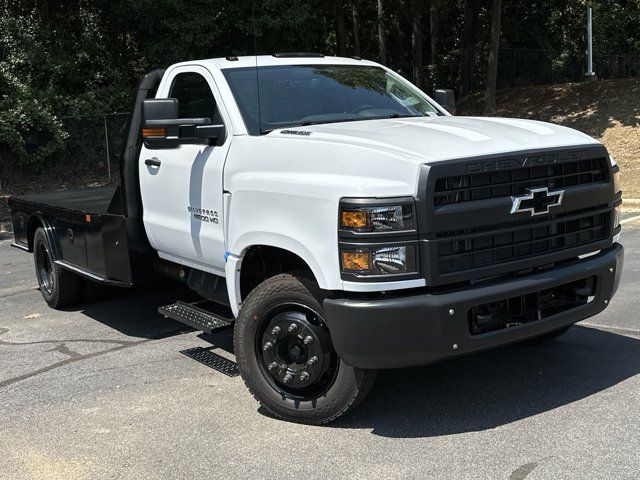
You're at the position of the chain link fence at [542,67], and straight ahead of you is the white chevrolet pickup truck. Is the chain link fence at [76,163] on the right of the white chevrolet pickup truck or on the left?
right

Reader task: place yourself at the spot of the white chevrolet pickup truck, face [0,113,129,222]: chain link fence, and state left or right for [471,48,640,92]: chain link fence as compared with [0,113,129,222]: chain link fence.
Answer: right

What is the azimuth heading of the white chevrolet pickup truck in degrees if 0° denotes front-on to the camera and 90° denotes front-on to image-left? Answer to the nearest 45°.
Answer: approximately 315°

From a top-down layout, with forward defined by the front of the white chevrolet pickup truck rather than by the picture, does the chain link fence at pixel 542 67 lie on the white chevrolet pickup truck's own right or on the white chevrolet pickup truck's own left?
on the white chevrolet pickup truck's own left

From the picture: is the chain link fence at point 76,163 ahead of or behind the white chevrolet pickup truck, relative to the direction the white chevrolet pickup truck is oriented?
behind
